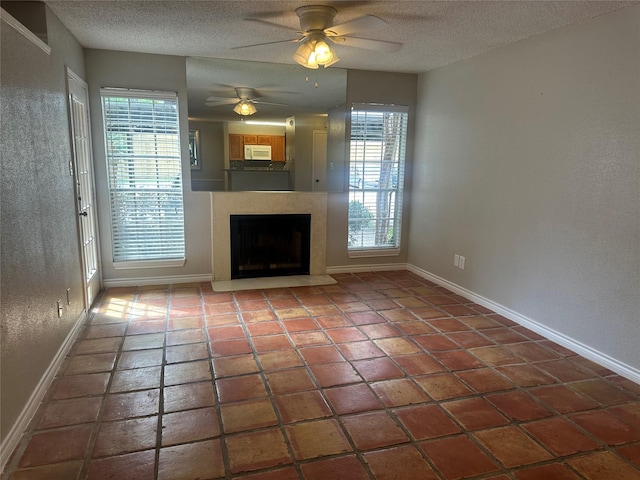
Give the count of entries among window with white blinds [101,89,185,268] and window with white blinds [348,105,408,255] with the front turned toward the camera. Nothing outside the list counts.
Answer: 2

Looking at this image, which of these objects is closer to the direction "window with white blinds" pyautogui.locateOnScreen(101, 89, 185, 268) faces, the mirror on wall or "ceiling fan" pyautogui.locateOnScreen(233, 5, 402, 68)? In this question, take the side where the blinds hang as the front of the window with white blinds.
the ceiling fan

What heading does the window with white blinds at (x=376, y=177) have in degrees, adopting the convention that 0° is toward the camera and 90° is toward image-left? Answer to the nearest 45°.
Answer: approximately 0°

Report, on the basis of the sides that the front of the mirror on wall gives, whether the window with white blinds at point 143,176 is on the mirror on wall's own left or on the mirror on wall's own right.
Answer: on the mirror on wall's own right

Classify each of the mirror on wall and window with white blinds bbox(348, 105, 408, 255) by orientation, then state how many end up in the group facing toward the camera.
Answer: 2

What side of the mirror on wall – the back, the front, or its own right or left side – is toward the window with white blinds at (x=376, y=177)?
left

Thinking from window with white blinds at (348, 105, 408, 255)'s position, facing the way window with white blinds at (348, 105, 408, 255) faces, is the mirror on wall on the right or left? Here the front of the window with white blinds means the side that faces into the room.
on its right

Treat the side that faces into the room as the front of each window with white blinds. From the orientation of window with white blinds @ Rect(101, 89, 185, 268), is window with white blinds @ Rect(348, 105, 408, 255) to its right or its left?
on its left

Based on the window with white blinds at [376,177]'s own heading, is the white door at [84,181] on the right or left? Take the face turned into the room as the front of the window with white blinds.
on its right

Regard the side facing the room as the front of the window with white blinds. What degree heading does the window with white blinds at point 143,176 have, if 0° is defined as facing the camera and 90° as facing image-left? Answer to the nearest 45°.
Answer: approximately 0°

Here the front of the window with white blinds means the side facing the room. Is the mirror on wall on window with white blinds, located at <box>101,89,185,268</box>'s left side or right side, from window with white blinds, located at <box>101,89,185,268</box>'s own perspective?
on its left
